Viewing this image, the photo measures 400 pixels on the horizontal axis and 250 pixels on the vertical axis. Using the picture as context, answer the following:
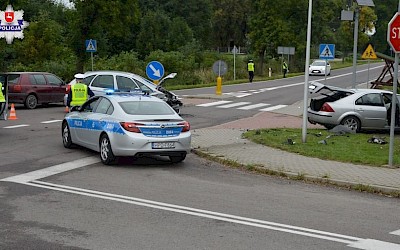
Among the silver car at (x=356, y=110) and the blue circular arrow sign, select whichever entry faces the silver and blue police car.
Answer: the blue circular arrow sign

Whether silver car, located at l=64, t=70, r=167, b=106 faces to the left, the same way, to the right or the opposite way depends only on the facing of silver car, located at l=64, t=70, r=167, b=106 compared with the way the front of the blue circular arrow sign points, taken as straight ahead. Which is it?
to the left

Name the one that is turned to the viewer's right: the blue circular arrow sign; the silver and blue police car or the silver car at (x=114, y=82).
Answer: the silver car

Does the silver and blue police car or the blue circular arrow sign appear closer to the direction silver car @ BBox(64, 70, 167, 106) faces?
the blue circular arrow sign

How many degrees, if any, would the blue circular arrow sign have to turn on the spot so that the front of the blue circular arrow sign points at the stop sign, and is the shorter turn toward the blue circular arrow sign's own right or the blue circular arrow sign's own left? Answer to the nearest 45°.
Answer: approximately 45° to the blue circular arrow sign's own left

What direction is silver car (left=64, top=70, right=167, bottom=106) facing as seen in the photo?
to the viewer's right

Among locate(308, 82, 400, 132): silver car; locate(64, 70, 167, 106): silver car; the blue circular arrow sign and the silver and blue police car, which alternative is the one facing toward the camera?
the blue circular arrow sign

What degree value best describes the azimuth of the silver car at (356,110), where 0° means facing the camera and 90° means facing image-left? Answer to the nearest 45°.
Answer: approximately 225°

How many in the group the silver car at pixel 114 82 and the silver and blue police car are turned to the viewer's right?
1

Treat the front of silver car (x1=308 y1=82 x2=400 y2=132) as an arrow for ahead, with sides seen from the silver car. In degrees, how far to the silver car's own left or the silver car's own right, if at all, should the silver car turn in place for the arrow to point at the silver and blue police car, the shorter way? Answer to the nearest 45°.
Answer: approximately 180°

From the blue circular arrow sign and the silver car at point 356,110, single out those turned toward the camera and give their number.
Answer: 1

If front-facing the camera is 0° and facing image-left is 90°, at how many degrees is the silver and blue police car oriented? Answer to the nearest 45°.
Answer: approximately 135°

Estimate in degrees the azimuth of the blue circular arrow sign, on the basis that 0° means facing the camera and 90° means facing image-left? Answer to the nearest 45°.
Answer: approximately 0°

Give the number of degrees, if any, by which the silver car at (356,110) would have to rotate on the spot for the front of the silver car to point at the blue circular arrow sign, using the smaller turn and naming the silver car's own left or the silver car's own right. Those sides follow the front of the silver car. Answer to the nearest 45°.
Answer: approximately 135° to the silver car's own left
